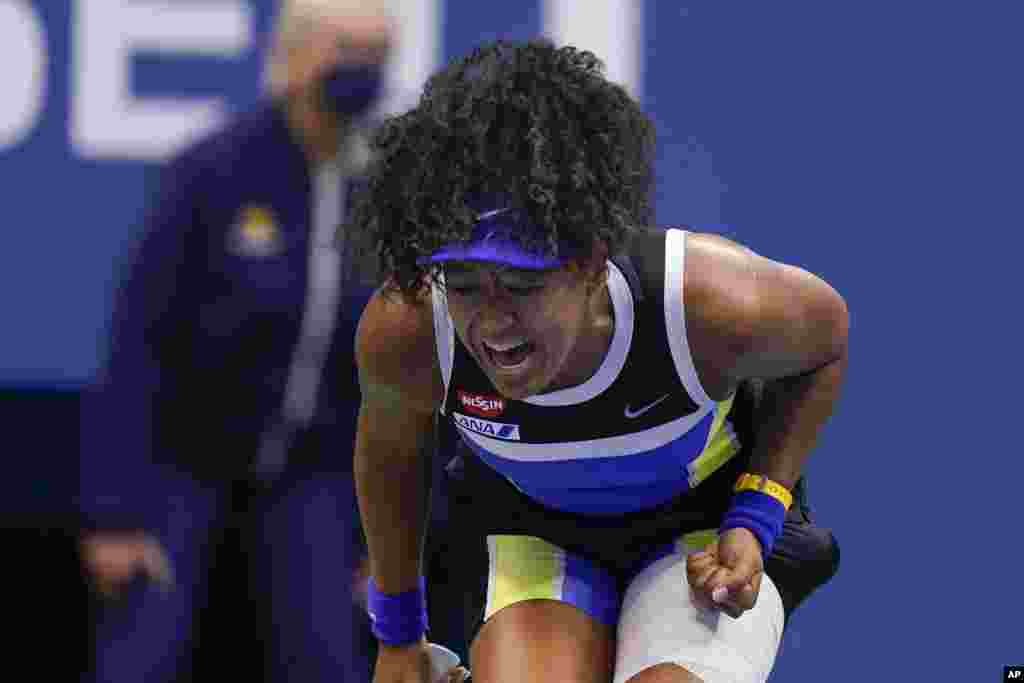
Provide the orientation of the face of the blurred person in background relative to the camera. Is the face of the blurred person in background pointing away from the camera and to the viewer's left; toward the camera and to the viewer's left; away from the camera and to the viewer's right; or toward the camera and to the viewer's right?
toward the camera and to the viewer's right

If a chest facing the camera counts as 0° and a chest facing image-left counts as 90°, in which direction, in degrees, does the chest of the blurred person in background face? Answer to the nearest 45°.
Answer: approximately 315°
